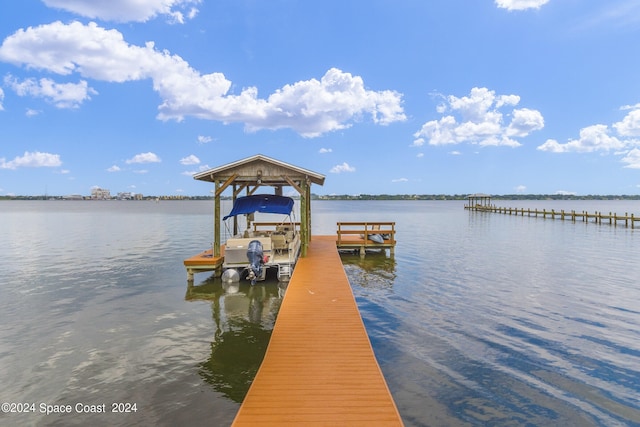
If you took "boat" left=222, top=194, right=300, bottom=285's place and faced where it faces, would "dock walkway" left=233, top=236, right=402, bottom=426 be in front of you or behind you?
behind

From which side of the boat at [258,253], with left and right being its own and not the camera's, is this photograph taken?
back
